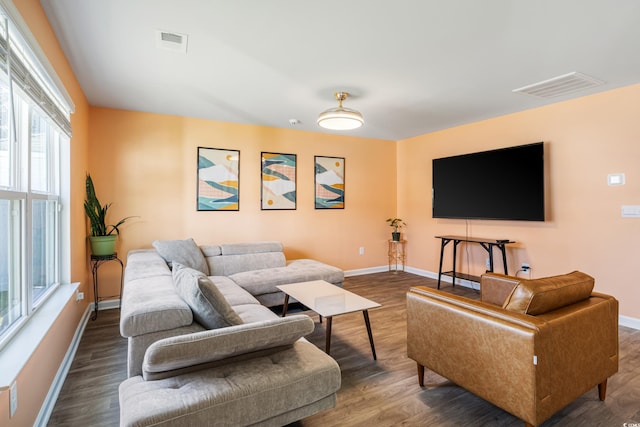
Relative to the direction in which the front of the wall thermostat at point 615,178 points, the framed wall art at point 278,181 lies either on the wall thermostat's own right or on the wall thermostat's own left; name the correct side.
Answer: on the wall thermostat's own right

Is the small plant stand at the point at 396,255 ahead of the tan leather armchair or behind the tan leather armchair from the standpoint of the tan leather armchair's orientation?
ahead

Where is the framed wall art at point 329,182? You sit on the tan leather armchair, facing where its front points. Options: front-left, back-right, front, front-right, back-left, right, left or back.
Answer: front

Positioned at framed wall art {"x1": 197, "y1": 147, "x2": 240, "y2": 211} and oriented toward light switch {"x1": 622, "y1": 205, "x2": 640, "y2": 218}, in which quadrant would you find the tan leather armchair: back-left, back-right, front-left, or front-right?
front-right

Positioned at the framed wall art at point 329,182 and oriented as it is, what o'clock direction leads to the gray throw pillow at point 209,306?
The gray throw pillow is roughly at 2 o'clock from the framed wall art.

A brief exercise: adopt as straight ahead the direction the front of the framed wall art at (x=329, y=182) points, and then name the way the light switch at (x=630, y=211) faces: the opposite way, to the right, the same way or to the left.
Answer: to the right

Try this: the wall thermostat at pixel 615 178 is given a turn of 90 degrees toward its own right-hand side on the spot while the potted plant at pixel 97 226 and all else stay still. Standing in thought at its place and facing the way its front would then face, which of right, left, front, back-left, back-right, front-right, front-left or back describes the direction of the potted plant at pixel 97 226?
front-left

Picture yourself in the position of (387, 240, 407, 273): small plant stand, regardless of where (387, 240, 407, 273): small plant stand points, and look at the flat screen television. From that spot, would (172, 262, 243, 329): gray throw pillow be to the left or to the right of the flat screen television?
right

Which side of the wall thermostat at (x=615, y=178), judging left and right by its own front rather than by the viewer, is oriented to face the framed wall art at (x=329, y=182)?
right

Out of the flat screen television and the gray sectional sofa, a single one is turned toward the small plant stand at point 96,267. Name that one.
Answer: the flat screen television

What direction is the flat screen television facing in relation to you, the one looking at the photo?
facing the viewer and to the left of the viewer

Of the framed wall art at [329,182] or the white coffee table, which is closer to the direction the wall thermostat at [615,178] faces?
the white coffee table

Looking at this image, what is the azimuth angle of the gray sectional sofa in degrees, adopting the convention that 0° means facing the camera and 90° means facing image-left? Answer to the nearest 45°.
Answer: approximately 270°

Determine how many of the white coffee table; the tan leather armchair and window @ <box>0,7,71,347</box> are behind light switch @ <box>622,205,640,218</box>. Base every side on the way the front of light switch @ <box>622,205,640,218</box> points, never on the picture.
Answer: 0
